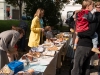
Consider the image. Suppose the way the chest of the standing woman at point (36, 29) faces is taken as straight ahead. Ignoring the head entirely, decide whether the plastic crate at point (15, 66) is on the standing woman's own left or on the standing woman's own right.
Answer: on the standing woman's own right

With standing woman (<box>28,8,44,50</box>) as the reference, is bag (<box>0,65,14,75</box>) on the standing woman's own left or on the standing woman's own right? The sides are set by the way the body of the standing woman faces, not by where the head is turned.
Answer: on the standing woman's own right
